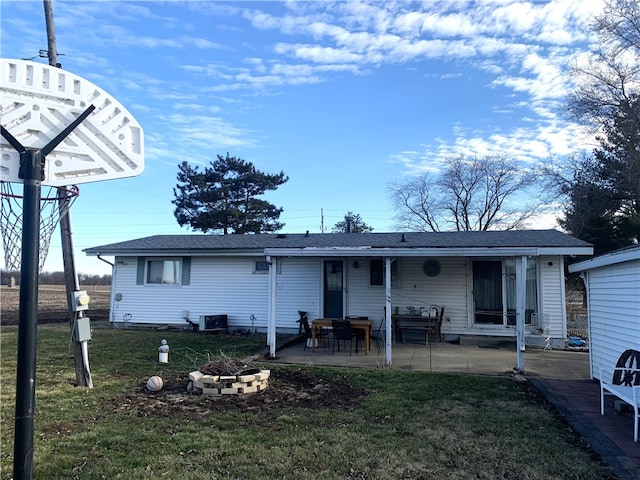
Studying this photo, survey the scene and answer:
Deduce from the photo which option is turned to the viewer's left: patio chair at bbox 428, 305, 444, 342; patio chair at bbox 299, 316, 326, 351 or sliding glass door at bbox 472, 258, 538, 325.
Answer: patio chair at bbox 428, 305, 444, 342

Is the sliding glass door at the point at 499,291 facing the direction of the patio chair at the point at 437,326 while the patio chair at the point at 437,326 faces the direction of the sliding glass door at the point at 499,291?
no

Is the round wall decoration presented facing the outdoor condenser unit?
no

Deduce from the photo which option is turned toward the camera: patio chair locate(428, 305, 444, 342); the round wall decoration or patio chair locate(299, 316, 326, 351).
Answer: the round wall decoration

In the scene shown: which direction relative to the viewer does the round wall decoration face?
toward the camera

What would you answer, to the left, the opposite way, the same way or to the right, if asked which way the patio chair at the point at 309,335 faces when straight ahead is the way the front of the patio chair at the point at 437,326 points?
the opposite way

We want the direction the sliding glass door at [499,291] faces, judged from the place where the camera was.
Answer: facing the viewer

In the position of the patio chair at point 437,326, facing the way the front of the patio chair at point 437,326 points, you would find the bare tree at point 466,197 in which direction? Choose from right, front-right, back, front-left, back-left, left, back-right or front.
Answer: right

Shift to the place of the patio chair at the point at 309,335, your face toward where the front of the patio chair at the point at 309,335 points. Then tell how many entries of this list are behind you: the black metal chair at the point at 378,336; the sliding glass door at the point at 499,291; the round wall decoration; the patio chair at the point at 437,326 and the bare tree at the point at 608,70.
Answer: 0

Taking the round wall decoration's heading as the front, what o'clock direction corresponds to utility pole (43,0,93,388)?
The utility pole is roughly at 1 o'clock from the round wall decoration.

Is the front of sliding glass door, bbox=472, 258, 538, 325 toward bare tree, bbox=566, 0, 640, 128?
no

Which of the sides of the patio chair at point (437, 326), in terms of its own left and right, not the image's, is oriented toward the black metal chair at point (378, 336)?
front

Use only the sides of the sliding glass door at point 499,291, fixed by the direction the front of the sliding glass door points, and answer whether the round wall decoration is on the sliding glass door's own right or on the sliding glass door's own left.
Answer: on the sliding glass door's own right

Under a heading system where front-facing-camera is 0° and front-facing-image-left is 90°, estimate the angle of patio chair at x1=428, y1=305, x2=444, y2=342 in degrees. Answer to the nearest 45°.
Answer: approximately 90°

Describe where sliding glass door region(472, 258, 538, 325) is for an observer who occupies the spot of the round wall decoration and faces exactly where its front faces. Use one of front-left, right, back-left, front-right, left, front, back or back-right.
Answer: left

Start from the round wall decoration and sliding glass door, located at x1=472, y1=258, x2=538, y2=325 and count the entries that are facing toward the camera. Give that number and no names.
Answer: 2

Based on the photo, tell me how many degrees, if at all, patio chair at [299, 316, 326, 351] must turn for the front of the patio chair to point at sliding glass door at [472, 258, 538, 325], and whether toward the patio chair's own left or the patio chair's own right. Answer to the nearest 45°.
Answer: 0° — it already faces it

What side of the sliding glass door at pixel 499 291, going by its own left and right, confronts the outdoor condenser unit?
right

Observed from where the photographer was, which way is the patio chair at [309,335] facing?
facing to the right of the viewer

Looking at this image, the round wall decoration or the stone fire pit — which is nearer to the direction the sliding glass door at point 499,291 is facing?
the stone fire pit
